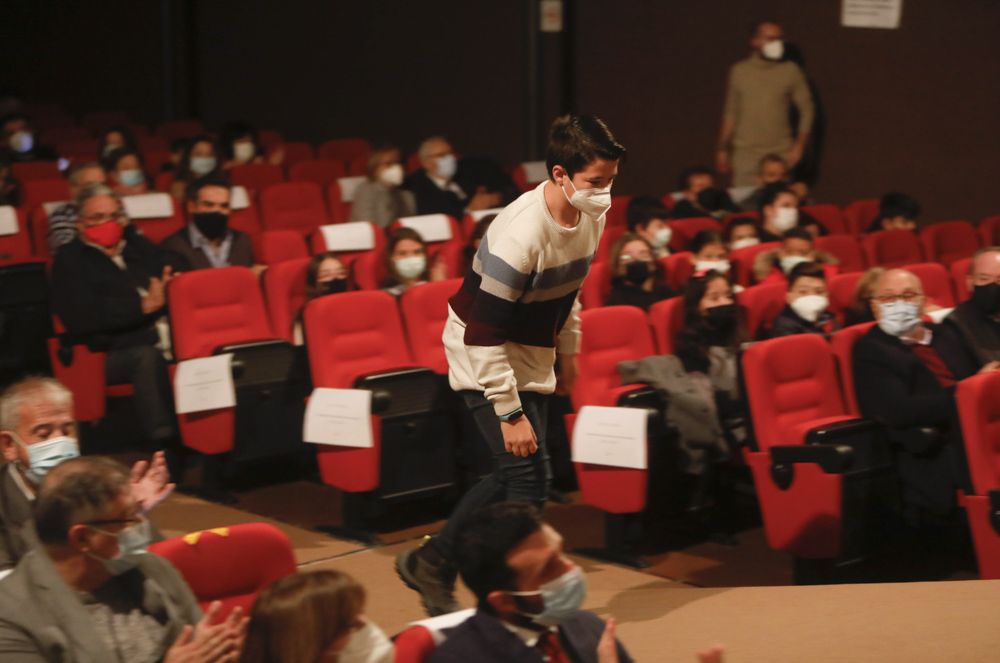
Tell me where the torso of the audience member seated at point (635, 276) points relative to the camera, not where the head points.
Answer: toward the camera

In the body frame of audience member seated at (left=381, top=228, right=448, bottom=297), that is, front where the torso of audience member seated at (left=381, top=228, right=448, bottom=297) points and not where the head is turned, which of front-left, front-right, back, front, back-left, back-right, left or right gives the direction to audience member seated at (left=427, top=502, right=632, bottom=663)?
front-right

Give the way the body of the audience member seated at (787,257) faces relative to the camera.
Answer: toward the camera

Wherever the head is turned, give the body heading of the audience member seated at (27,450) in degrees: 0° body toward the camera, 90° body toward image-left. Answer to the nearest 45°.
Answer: approximately 315°

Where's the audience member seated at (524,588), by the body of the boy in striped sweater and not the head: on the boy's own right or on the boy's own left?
on the boy's own right

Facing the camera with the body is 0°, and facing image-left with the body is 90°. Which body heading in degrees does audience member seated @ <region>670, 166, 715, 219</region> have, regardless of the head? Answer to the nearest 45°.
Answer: approximately 315°

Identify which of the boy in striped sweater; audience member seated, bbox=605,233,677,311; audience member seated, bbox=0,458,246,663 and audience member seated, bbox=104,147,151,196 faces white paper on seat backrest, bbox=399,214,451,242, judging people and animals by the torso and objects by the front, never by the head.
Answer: audience member seated, bbox=104,147,151,196

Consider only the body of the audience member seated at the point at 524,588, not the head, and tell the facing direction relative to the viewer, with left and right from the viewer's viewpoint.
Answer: facing the viewer and to the right of the viewer

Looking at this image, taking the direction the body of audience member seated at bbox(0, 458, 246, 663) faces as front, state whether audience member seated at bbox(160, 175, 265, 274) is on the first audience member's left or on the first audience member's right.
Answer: on the first audience member's left

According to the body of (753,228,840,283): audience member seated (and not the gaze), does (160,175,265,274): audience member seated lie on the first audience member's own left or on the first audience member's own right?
on the first audience member's own right

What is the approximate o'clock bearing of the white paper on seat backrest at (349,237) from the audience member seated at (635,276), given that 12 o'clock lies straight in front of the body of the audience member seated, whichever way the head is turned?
The white paper on seat backrest is roughly at 4 o'clock from the audience member seated.
